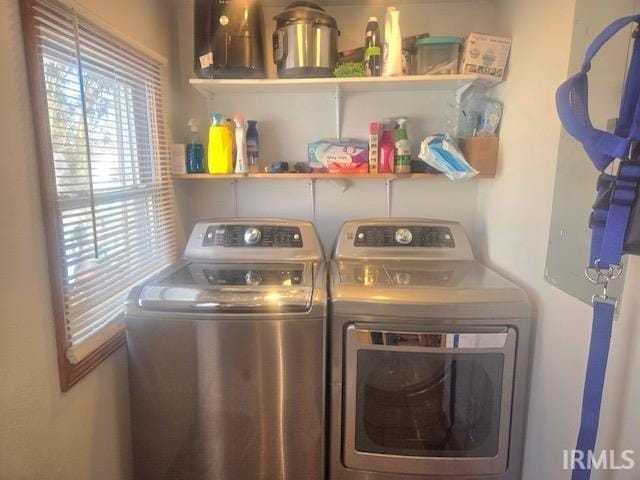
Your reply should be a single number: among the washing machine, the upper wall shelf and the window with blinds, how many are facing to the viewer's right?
1

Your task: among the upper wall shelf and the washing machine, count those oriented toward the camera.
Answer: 2

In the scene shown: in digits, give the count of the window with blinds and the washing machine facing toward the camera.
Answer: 1

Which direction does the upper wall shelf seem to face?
toward the camera

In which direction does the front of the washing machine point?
toward the camera

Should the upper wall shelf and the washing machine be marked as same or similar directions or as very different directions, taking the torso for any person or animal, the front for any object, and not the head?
same or similar directions

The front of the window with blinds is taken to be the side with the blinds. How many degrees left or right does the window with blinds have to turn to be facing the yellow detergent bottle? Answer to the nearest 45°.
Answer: approximately 45° to its left

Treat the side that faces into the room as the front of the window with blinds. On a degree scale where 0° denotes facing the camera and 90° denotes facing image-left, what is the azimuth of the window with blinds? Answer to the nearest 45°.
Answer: approximately 270°

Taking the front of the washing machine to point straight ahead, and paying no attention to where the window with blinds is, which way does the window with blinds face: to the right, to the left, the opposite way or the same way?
to the left

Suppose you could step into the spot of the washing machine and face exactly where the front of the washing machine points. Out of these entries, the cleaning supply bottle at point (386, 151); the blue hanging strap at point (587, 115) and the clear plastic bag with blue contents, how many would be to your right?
0

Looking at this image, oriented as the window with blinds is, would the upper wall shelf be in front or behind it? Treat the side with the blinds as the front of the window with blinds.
in front

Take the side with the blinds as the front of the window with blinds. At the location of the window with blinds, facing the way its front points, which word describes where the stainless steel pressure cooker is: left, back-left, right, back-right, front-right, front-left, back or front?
front
